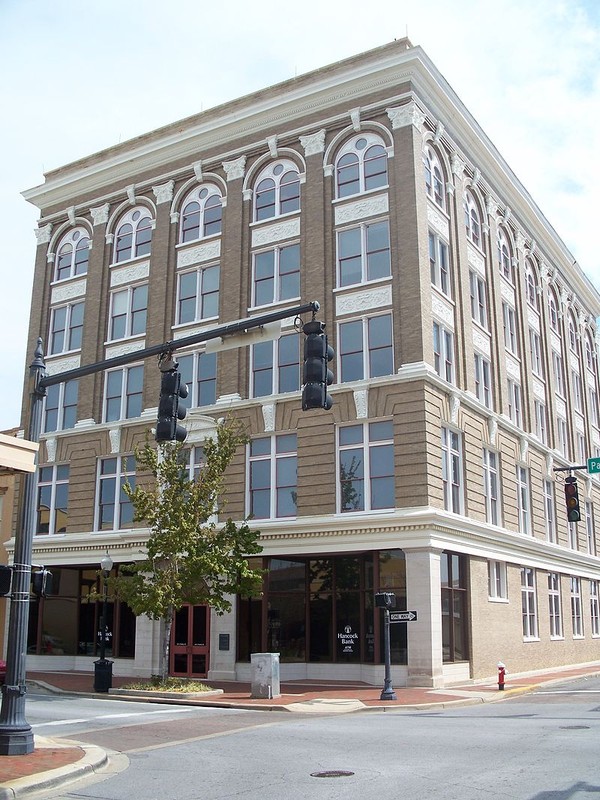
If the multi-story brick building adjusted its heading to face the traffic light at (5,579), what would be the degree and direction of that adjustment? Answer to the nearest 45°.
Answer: approximately 45° to its left

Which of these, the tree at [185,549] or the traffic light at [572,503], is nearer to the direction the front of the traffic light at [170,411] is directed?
the traffic light

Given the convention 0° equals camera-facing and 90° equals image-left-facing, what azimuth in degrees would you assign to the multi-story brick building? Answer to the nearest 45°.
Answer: approximately 45°

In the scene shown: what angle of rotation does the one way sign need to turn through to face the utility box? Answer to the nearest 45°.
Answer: approximately 90° to its right

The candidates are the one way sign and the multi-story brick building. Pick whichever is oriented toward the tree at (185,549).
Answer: the multi-story brick building

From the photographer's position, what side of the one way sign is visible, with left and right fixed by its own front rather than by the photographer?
front
